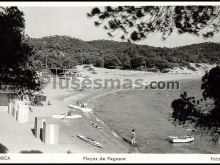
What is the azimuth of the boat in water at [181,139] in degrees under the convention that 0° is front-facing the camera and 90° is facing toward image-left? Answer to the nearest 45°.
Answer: approximately 270°
